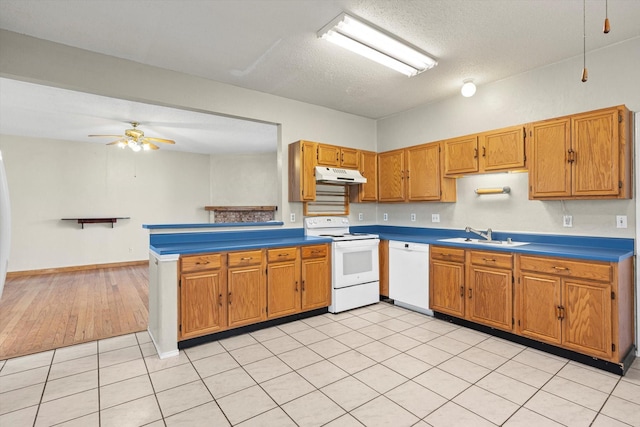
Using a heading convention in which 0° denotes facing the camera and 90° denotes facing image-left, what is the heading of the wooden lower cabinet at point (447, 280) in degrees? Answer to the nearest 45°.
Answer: approximately 45°

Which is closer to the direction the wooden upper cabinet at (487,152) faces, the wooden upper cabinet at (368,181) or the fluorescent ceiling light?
the fluorescent ceiling light

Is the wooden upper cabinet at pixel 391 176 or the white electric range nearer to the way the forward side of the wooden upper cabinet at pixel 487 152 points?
the white electric range

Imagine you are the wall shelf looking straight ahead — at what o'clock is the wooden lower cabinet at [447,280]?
The wooden lower cabinet is roughly at 11 o'clock from the wall shelf.

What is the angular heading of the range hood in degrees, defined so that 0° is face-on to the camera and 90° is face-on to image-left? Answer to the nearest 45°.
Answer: approximately 315°
